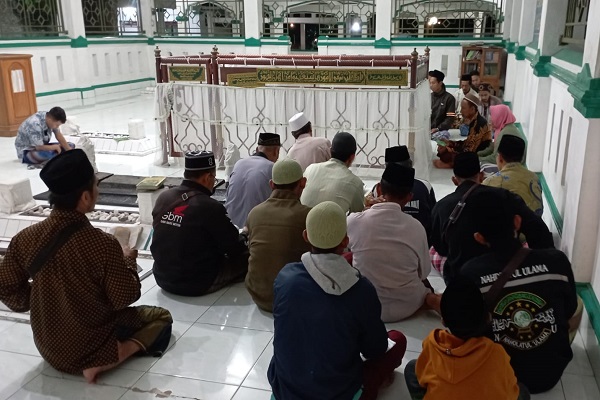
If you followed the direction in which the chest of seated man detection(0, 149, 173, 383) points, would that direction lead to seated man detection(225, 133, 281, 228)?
yes

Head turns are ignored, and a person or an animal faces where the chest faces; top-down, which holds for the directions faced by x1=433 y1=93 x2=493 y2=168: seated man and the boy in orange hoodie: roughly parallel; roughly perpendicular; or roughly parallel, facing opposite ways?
roughly perpendicular

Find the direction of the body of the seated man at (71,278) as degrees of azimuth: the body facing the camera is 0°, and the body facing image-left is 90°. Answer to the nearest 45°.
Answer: approximately 225°

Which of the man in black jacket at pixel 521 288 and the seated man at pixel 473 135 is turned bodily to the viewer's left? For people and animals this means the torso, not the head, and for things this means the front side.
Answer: the seated man

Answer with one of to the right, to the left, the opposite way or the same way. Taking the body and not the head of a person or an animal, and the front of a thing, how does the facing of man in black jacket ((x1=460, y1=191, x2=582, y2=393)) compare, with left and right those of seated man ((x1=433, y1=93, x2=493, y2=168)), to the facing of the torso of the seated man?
to the right

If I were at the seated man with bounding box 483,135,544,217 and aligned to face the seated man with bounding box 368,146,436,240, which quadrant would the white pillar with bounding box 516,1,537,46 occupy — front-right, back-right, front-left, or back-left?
back-right

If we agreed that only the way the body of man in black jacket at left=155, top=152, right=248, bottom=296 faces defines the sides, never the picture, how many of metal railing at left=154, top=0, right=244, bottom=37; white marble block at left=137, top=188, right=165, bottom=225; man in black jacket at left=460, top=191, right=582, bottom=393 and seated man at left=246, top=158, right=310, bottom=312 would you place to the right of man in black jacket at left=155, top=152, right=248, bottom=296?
2

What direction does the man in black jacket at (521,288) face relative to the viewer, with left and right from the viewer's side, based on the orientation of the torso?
facing away from the viewer

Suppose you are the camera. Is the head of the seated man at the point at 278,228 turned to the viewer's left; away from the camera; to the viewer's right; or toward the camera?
away from the camera

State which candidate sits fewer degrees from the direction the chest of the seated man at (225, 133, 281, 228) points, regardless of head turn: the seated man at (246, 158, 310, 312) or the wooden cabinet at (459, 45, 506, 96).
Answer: the wooden cabinet

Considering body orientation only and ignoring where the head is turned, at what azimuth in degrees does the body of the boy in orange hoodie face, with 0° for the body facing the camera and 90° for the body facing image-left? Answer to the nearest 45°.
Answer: approximately 180°

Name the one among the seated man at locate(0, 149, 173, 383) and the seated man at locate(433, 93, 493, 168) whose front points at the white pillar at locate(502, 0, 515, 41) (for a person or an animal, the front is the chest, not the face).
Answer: the seated man at locate(0, 149, 173, 383)

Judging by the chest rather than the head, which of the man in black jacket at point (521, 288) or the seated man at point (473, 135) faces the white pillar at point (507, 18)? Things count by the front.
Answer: the man in black jacket

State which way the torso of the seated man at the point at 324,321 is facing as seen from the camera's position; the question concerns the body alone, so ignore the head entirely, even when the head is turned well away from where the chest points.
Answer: away from the camera

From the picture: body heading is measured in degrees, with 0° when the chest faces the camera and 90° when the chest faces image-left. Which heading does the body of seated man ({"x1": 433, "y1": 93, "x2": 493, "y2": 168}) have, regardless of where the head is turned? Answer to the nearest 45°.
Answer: approximately 90°
